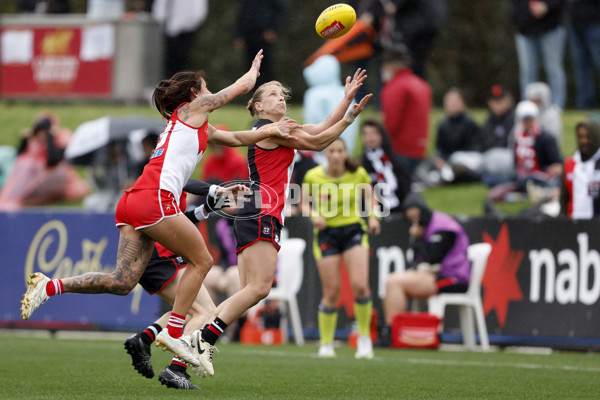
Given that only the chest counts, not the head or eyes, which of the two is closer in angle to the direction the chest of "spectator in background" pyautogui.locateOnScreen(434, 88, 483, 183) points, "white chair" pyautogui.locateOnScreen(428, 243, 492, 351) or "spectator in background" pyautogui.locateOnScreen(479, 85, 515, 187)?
the white chair

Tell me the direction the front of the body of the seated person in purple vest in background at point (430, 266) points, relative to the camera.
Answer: to the viewer's left

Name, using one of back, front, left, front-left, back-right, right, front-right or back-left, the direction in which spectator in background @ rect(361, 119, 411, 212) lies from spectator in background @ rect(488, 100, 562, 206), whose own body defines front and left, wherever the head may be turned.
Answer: front-right

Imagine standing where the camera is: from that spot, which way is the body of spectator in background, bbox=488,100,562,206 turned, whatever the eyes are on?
toward the camera

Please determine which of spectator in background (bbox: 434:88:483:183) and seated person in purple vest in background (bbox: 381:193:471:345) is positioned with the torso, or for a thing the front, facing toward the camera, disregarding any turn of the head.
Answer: spectator in background (bbox: 434:88:483:183)

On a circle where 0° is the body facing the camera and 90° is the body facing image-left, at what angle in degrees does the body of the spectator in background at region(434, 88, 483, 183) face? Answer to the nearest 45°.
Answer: approximately 0°

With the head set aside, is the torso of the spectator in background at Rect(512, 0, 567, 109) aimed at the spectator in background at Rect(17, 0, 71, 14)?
no

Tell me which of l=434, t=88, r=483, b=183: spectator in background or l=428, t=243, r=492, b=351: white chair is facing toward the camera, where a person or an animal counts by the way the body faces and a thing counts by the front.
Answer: the spectator in background

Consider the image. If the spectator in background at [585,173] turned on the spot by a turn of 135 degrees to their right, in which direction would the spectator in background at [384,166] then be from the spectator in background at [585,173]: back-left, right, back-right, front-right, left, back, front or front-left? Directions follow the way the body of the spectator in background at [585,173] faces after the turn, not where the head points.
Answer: front-left

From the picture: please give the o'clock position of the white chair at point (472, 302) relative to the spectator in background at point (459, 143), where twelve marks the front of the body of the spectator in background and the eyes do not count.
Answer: The white chair is roughly at 12 o'clock from the spectator in background.

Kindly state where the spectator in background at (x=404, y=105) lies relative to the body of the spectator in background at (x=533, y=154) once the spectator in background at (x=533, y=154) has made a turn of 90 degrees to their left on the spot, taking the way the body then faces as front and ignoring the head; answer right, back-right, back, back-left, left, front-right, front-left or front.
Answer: back

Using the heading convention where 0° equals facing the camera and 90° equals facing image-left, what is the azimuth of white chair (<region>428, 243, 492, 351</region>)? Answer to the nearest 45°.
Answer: approximately 90°

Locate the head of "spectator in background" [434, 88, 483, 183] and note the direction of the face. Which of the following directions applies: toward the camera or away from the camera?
toward the camera

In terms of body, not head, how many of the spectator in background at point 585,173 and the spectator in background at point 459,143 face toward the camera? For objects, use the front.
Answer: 2

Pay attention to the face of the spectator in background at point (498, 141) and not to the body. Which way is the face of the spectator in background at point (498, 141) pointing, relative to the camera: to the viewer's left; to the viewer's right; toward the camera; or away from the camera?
toward the camera
